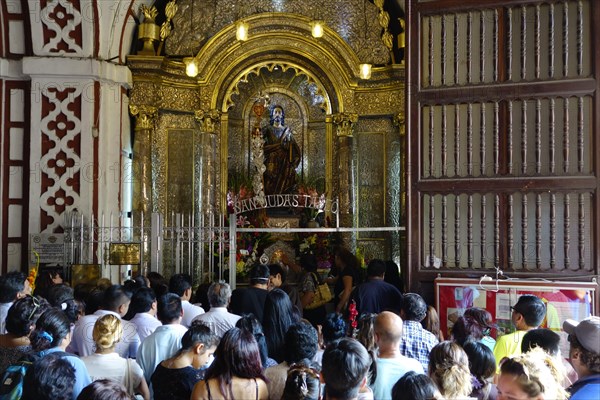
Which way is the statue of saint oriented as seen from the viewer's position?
toward the camera

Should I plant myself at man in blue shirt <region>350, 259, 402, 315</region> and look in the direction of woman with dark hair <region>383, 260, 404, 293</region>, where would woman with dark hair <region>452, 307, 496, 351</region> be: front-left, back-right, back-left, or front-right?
back-right

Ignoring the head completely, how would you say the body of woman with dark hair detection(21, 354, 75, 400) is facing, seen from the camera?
away from the camera

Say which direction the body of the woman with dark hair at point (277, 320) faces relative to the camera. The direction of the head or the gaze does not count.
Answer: away from the camera

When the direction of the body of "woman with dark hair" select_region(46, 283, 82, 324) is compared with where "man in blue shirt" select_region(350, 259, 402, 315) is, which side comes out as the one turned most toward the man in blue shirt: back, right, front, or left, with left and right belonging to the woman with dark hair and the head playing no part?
right

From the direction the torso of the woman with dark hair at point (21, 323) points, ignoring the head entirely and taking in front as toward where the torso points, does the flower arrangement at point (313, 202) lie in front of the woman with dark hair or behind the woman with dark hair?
in front

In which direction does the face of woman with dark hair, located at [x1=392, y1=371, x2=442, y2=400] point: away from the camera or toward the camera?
away from the camera

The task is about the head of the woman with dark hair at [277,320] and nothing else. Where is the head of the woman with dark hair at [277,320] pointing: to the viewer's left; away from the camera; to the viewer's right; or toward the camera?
away from the camera

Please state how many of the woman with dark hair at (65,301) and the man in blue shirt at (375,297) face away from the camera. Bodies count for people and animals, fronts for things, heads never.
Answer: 2

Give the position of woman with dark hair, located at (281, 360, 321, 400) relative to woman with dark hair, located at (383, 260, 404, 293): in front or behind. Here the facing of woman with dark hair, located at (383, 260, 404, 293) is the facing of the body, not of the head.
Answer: behind

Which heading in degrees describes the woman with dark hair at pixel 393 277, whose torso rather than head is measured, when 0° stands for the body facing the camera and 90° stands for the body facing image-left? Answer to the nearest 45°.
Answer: approximately 180°

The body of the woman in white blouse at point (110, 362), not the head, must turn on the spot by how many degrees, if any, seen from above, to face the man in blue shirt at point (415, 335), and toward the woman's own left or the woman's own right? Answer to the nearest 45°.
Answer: approximately 90° to the woman's own right

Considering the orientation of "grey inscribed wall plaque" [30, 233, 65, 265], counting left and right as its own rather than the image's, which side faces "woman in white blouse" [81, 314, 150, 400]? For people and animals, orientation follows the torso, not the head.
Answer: front

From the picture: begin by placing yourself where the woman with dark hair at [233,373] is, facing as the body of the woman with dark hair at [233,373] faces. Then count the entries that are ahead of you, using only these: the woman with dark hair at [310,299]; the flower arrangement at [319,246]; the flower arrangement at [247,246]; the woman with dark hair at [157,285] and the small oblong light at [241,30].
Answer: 5

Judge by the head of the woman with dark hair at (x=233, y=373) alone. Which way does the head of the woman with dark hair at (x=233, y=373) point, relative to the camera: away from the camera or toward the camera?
away from the camera

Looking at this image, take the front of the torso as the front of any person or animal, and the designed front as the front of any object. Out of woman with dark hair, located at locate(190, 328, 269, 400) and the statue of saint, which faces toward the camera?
the statue of saint

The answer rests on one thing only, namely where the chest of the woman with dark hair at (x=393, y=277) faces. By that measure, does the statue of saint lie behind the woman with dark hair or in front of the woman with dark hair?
in front

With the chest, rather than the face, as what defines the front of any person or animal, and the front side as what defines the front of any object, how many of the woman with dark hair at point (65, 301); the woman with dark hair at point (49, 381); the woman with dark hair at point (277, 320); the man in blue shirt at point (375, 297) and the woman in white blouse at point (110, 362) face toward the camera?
0
